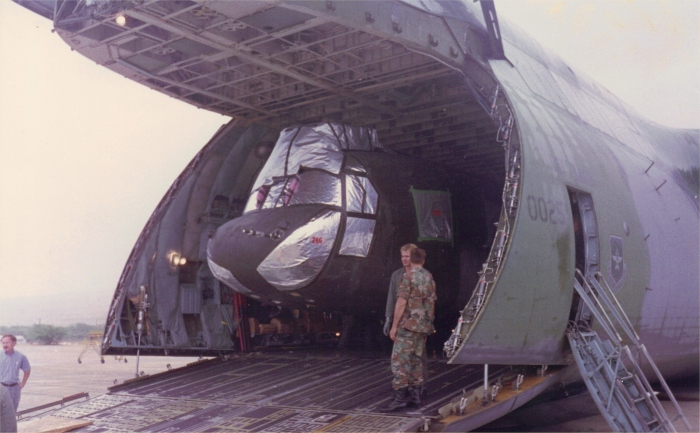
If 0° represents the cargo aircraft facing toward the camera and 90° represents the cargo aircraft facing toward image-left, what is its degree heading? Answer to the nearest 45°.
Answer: approximately 45°

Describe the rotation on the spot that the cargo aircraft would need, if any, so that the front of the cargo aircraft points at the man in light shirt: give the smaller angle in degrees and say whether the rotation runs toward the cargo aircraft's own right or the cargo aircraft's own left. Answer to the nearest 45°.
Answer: approximately 45° to the cargo aircraft's own right
